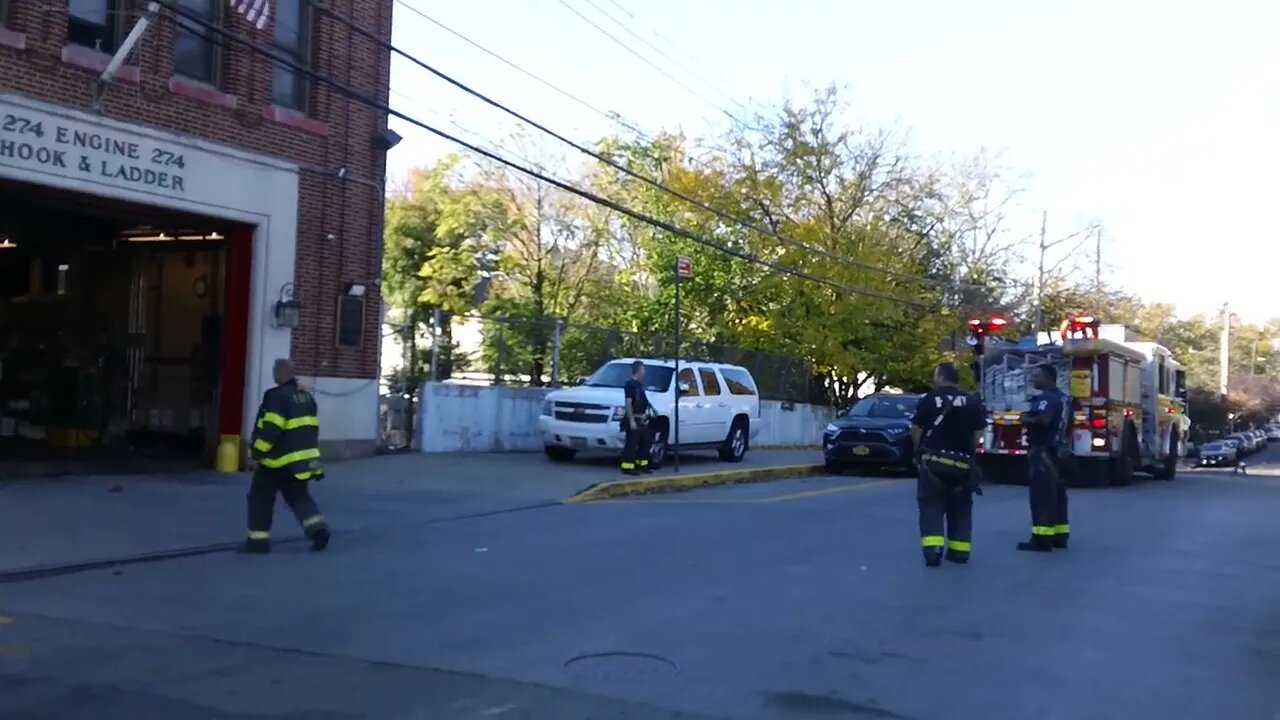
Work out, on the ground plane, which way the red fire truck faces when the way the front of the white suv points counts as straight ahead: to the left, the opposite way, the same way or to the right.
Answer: the opposite way

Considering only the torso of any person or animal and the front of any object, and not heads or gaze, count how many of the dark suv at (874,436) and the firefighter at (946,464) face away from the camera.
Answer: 1

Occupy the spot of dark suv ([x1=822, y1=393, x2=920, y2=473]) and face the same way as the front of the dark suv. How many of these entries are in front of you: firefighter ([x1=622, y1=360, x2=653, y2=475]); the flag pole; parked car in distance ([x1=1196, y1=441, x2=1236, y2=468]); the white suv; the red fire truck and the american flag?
4

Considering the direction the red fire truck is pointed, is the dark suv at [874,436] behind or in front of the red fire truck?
behind

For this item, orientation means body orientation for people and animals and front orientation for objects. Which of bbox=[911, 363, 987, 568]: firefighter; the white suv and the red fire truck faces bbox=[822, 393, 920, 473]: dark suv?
the firefighter

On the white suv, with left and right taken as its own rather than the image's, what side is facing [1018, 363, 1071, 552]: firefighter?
left

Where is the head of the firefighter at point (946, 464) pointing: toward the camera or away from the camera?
away from the camera

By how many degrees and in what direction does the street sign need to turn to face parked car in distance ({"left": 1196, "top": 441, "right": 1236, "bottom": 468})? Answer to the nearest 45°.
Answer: approximately 135° to its left

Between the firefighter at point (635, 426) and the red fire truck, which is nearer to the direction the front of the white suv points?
the firefighter

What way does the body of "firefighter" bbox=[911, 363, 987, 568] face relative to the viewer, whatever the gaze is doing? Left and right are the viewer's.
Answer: facing away from the viewer

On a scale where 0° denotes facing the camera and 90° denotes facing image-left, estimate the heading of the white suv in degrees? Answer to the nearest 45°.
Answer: approximately 45°

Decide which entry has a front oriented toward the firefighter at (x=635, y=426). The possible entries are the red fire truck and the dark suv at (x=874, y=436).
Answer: the dark suv

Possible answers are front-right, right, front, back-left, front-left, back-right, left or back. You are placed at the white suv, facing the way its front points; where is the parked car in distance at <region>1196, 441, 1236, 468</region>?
back
